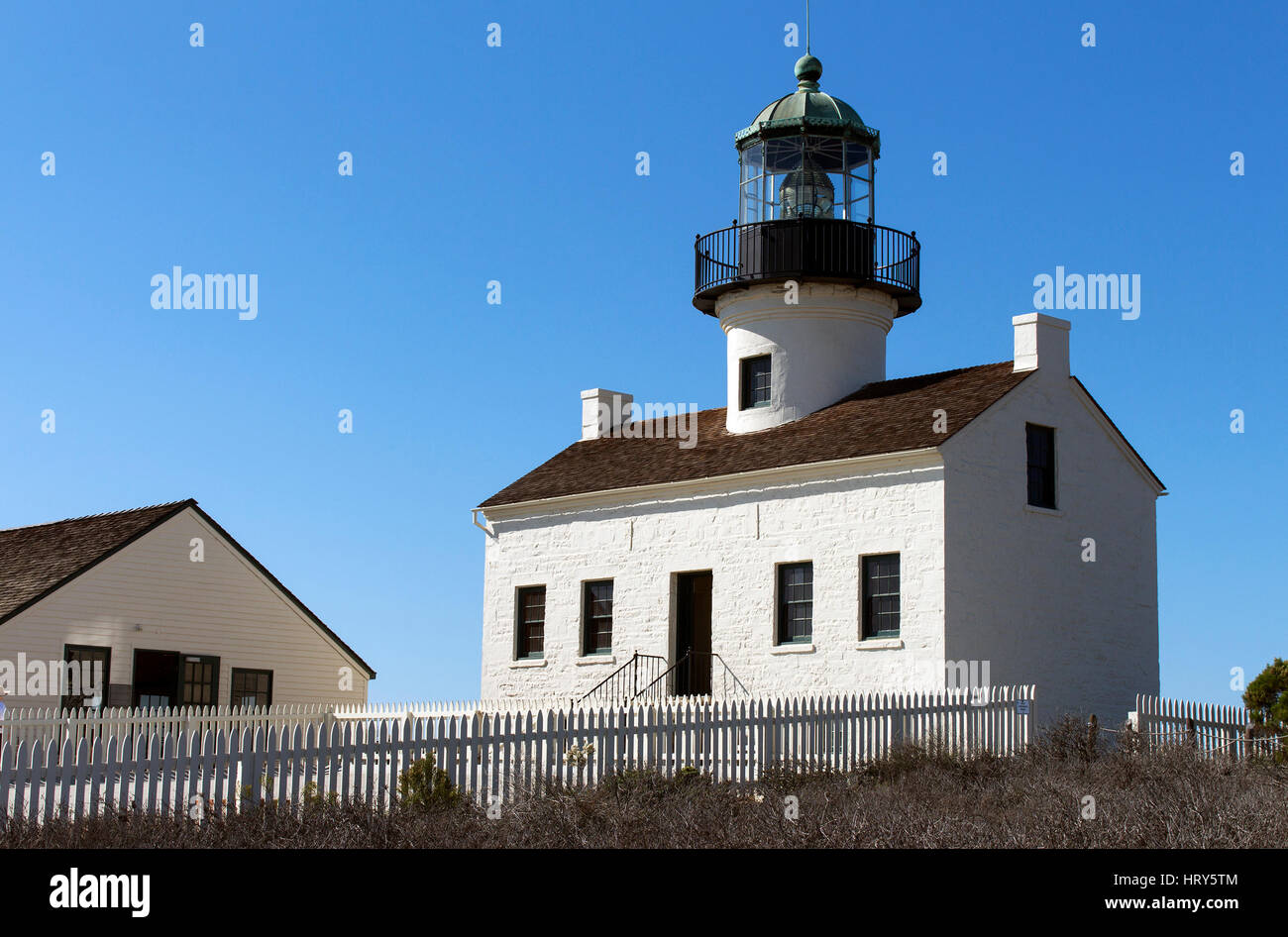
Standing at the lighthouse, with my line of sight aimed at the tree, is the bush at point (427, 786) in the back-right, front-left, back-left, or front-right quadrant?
back-right

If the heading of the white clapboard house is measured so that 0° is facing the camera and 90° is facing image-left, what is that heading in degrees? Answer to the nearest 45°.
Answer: approximately 315°

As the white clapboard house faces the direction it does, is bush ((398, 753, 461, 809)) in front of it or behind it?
in front
